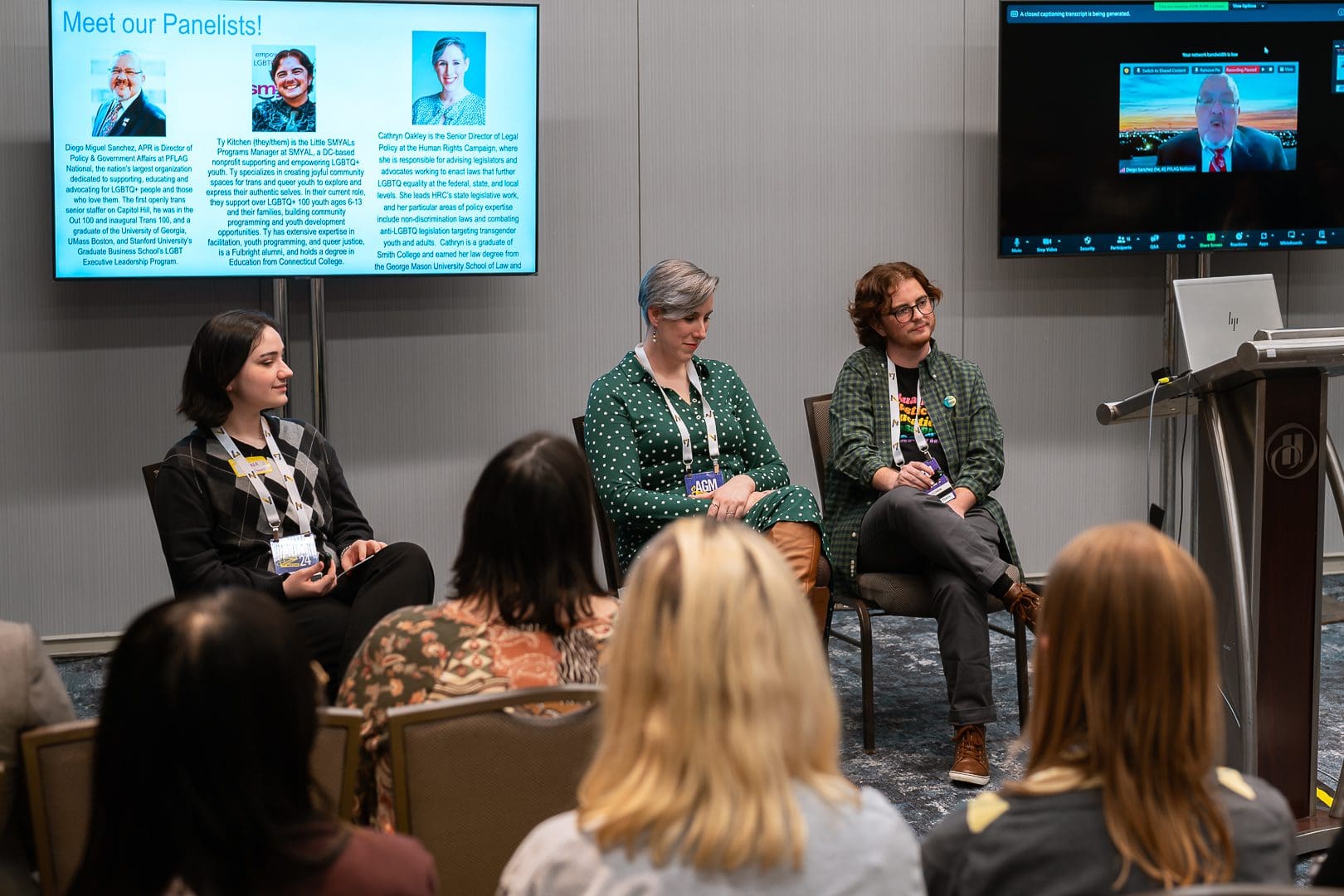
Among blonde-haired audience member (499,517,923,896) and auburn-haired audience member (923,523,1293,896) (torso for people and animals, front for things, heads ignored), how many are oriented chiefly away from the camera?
2

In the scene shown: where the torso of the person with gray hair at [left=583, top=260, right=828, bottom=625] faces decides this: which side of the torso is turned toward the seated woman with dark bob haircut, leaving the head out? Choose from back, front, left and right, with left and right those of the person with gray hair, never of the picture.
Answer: right

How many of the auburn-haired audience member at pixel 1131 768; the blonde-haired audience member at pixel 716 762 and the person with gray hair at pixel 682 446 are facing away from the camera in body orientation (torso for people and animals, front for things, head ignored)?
2

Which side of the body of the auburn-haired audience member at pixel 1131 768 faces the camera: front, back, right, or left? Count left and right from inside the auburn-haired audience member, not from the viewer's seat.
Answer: back

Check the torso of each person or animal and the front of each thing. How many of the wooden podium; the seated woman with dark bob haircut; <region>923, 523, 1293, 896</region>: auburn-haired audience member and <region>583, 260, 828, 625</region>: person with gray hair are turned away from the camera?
1

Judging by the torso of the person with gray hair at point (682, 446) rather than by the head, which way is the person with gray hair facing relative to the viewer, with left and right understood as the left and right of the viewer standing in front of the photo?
facing the viewer and to the right of the viewer

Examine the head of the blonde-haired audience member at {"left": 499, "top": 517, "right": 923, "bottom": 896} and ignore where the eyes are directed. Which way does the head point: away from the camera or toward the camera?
away from the camera

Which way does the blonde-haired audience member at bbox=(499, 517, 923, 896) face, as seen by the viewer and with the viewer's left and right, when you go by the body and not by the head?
facing away from the viewer

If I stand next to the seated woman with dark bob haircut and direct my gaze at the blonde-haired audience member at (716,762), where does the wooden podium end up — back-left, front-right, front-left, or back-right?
front-left

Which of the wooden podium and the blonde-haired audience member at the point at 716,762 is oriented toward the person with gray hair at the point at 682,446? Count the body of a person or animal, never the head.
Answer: the blonde-haired audience member

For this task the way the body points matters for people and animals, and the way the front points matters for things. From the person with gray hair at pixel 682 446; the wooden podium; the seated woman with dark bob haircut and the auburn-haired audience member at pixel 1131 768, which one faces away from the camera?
the auburn-haired audience member

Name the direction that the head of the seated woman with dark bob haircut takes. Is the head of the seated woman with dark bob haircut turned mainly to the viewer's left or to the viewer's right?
to the viewer's right
